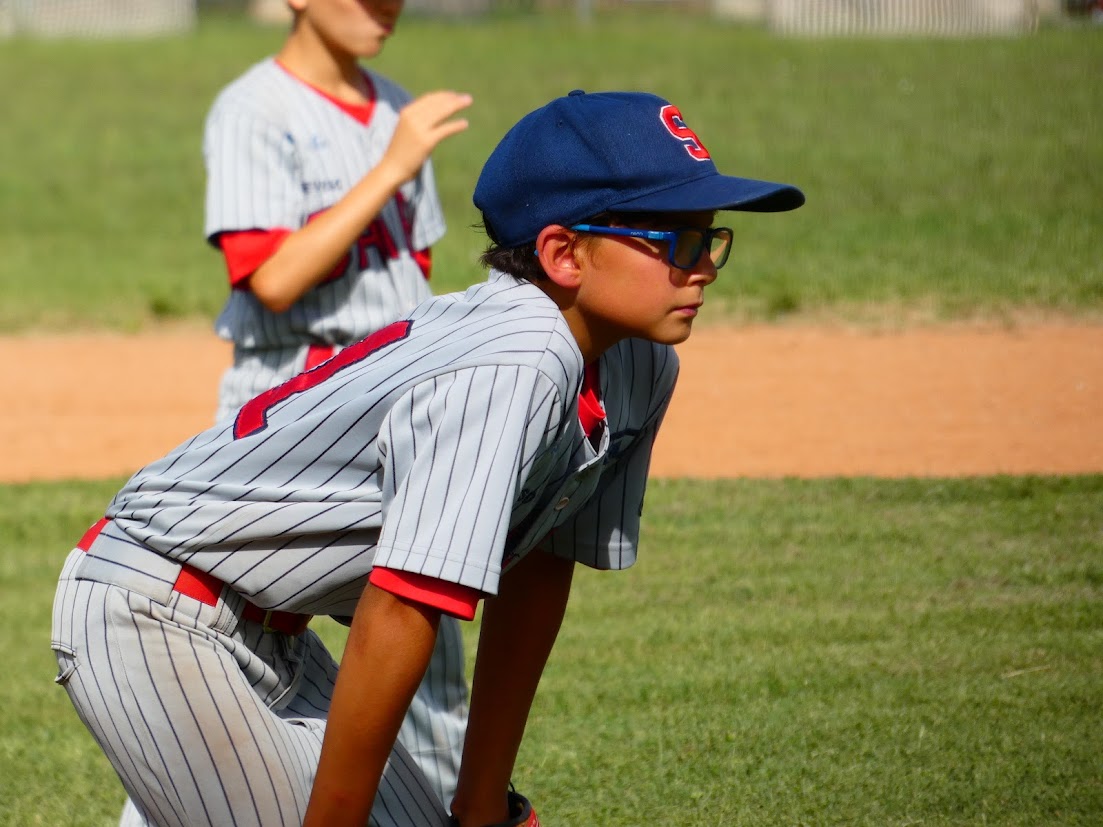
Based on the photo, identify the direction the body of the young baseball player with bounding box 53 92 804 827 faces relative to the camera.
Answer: to the viewer's right

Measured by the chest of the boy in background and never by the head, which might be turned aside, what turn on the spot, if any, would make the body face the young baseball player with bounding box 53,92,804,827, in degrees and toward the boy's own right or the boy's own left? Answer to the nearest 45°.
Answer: approximately 45° to the boy's own right

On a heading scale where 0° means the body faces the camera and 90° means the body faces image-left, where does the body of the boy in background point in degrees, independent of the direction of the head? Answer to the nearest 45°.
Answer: approximately 315°

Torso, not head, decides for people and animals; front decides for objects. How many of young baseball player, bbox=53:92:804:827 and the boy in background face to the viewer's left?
0

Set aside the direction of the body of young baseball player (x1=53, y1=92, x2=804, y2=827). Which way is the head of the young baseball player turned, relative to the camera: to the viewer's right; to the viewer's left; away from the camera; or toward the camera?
to the viewer's right

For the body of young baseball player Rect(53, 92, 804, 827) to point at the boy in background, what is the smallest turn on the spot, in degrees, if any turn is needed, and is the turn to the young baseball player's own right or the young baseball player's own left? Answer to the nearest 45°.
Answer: approximately 90° to the young baseball player's own left
